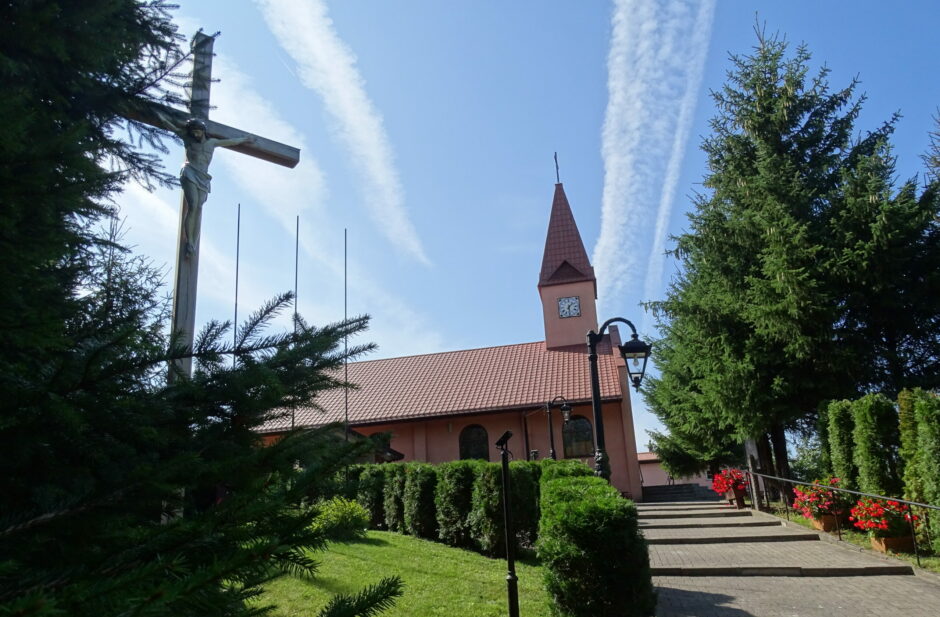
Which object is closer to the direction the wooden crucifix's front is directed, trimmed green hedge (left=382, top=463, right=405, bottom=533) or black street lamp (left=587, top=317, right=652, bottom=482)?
the black street lamp

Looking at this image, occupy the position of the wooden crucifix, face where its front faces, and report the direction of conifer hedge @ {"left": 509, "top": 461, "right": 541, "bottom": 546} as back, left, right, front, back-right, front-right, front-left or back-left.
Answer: left

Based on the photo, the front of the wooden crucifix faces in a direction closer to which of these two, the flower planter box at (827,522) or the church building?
the flower planter box

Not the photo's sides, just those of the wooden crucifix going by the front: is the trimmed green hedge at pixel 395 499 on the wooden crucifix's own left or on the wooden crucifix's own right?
on the wooden crucifix's own left

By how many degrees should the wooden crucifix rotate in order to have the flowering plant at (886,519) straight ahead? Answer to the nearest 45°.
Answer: approximately 45° to its left

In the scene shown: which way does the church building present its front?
to the viewer's right

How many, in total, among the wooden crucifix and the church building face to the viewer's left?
0

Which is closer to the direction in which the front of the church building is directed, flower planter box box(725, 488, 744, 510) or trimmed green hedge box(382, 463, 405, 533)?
the flower planter box

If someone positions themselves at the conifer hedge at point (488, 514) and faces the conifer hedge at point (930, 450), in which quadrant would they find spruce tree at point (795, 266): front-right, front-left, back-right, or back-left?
front-left

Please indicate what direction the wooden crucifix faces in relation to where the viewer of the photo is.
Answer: facing the viewer and to the right of the viewer

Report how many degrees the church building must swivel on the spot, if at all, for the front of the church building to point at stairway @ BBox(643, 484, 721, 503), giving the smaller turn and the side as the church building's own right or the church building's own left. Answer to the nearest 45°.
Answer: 0° — it already faces it

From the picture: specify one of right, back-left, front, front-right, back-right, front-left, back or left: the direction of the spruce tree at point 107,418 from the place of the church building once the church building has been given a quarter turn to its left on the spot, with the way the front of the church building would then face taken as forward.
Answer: back

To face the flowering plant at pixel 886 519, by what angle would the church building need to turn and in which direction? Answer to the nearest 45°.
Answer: approximately 90° to its right
